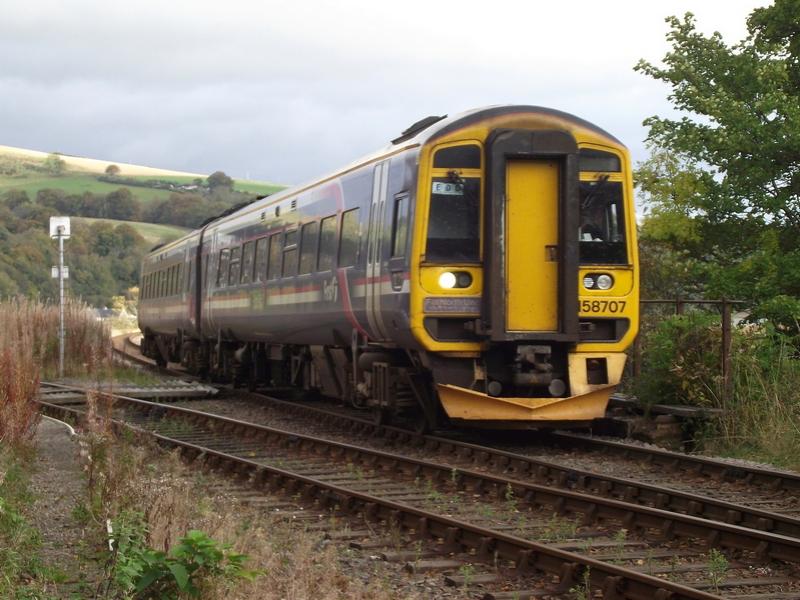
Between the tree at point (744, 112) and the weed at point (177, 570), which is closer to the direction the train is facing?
the weed

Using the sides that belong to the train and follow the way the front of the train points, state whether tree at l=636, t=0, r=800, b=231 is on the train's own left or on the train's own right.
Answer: on the train's own left

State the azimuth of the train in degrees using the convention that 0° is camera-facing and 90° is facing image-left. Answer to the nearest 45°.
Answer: approximately 315°

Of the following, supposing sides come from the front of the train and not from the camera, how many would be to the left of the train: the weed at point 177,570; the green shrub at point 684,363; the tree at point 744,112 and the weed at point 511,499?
2

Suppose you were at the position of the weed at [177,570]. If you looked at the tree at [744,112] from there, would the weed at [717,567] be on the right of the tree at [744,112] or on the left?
right

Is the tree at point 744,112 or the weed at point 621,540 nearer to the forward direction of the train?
the weed

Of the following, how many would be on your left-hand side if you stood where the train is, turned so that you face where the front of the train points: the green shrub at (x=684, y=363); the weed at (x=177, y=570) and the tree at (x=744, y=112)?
2

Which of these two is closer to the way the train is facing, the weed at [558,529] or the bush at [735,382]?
the weed

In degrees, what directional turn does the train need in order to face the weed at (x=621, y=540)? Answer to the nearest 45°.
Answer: approximately 45° to its right
